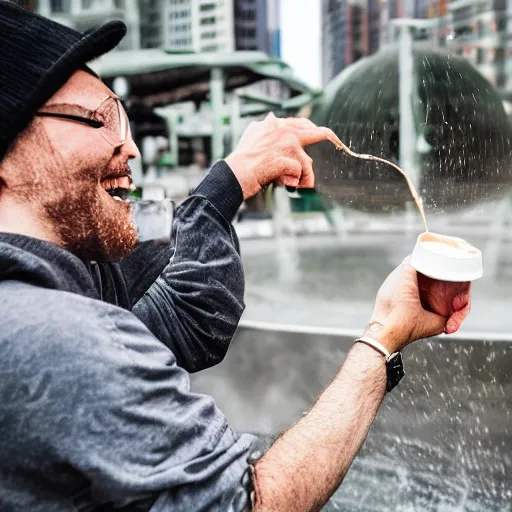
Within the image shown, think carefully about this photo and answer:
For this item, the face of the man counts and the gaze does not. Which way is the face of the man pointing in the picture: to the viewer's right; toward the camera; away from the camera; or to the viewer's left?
to the viewer's right

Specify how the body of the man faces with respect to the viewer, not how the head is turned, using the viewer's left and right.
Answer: facing to the right of the viewer

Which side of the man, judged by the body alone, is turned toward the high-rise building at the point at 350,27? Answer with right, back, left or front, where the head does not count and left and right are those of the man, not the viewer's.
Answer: left

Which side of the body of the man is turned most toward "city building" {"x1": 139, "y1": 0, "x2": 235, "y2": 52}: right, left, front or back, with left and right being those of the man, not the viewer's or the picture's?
left

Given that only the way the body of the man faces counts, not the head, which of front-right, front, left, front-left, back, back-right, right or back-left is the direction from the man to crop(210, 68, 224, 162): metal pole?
left

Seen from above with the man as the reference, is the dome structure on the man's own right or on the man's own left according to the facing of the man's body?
on the man's own left
